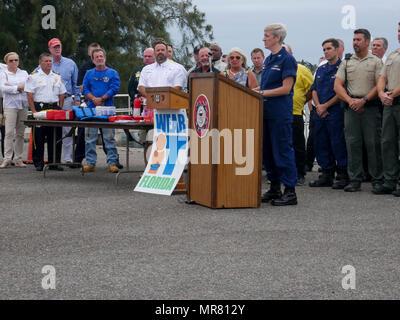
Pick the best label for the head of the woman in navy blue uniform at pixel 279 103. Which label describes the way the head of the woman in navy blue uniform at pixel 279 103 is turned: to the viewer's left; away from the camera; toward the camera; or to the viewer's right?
to the viewer's left

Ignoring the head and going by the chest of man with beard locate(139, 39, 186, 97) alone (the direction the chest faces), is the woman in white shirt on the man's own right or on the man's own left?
on the man's own right

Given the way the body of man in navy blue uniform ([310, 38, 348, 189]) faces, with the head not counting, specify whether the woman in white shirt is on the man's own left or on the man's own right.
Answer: on the man's own right

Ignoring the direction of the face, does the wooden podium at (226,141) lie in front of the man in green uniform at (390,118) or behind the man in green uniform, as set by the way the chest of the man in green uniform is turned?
in front

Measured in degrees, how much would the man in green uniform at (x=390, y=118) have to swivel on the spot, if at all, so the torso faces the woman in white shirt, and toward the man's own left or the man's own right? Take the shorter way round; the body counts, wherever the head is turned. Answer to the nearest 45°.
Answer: approximately 45° to the man's own right

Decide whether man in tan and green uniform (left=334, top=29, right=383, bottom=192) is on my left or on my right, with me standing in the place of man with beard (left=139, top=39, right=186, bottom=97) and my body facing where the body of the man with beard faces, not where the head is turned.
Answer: on my left

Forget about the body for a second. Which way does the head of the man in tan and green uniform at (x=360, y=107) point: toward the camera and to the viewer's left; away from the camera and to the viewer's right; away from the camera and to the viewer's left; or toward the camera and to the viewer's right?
toward the camera and to the viewer's left

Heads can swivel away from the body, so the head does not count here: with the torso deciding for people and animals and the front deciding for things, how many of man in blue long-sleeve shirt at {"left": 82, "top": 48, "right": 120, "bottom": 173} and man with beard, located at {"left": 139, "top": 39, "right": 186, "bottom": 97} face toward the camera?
2

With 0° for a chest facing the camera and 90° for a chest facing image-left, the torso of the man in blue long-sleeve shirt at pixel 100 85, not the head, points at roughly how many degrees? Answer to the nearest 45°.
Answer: approximately 0°

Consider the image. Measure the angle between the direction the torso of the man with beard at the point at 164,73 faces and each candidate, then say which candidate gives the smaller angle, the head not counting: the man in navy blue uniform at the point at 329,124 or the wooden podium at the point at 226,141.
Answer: the wooden podium

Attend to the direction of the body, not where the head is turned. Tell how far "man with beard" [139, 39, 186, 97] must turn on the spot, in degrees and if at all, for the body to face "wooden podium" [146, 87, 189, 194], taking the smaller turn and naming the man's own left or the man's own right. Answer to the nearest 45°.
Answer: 0° — they already face it

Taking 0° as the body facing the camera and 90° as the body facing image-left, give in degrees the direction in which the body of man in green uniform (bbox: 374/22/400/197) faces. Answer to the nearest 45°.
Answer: approximately 45°

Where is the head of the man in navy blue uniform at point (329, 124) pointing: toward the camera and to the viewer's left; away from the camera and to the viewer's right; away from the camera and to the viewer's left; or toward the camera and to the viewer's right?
toward the camera and to the viewer's left

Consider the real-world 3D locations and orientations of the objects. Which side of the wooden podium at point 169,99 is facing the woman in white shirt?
right

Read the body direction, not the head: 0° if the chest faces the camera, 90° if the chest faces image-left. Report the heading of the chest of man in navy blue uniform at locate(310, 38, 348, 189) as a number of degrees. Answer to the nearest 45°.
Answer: approximately 45°
